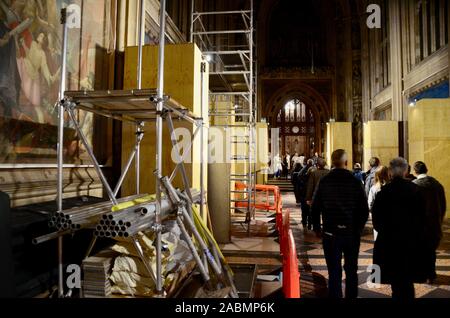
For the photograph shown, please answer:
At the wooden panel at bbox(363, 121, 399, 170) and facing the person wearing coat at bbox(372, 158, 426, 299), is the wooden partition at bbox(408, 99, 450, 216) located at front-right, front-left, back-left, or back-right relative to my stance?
front-left

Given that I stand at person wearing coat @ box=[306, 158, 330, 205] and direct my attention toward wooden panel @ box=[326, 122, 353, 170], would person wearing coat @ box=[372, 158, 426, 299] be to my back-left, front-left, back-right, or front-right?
back-right

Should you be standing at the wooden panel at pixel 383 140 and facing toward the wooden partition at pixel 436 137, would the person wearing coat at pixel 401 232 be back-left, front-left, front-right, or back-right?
front-right

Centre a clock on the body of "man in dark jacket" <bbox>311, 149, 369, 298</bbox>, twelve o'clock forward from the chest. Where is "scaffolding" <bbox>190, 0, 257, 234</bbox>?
The scaffolding is roughly at 11 o'clock from the man in dark jacket.

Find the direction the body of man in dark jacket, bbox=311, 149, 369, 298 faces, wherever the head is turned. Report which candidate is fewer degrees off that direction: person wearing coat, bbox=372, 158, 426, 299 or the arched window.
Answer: the arched window

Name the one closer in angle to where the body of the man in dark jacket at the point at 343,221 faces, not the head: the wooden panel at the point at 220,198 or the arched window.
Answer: the arched window

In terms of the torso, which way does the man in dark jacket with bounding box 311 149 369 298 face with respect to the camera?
away from the camera

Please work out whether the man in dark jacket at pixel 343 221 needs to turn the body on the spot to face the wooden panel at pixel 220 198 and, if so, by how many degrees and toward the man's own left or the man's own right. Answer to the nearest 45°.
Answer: approximately 45° to the man's own left

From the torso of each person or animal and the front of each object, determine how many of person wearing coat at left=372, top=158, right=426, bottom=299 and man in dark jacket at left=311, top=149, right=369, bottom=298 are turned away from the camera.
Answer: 2

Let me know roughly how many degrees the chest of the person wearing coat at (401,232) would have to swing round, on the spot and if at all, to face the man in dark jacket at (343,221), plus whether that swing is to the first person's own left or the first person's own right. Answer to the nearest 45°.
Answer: approximately 90° to the first person's own left

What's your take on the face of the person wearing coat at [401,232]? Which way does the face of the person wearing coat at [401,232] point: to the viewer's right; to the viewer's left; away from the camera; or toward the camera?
away from the camera

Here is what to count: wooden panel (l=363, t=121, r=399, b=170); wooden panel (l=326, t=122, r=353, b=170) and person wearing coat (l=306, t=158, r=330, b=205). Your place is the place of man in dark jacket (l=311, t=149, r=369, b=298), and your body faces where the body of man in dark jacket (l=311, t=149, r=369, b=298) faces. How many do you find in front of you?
3

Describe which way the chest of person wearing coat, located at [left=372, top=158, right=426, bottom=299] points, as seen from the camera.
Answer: away from the camera

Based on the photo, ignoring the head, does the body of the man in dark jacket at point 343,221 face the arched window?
yes

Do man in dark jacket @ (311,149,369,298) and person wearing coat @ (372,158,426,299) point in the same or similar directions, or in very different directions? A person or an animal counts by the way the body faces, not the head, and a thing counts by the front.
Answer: same or similar directions
